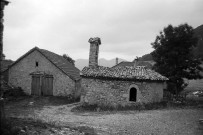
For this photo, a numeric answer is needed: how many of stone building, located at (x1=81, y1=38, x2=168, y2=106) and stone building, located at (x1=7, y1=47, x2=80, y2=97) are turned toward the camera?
2

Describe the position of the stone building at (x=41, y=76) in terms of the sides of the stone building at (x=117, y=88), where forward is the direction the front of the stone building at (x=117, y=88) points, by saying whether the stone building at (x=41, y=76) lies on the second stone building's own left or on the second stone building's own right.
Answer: on the second stone building's own right

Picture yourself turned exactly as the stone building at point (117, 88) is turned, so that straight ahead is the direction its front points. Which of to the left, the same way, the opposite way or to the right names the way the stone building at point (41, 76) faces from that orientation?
the same way

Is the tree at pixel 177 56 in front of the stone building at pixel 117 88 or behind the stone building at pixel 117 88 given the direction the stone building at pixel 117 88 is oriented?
behind

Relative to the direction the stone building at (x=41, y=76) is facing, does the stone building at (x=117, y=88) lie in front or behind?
in front

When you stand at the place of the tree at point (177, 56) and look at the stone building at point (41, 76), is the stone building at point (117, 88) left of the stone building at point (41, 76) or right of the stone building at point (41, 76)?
left

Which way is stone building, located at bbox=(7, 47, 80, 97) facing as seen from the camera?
toward the camera

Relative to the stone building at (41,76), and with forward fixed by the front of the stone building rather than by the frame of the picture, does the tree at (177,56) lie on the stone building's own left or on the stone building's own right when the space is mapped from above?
on the stone building's own left
